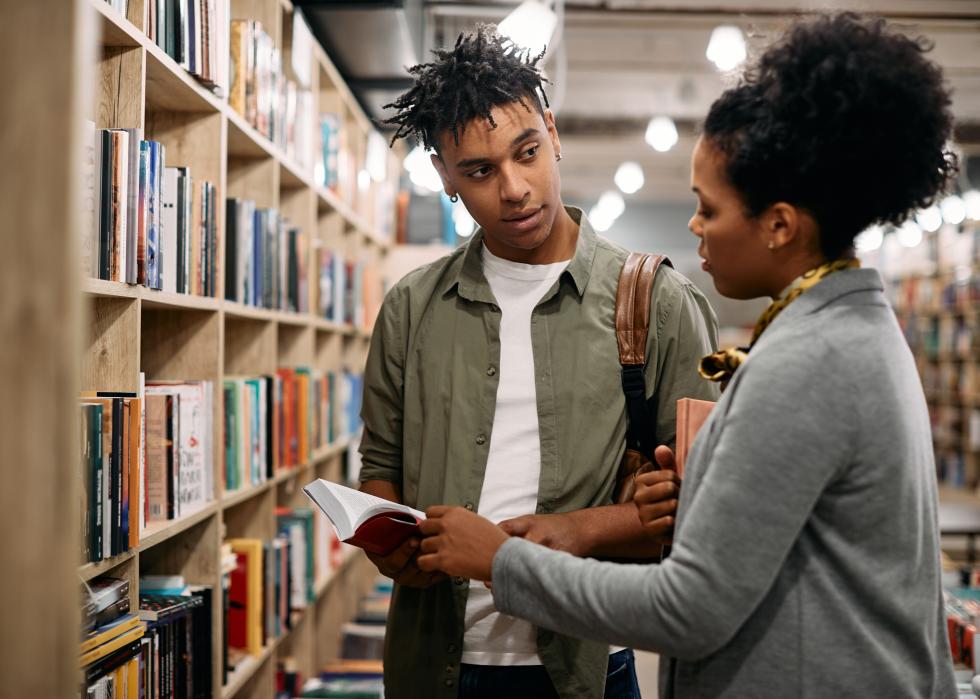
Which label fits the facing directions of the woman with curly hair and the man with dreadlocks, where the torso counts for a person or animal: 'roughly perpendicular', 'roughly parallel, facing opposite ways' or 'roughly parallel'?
roughly perpendicular

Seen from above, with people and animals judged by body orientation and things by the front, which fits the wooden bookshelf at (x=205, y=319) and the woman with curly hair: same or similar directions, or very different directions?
very different directions

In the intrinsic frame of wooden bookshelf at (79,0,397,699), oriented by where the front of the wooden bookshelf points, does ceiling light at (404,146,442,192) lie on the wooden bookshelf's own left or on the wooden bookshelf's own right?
on the wooden bookshelf's own left

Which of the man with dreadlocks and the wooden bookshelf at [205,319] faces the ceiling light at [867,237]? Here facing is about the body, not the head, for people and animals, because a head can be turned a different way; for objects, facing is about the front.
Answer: the wooden bookshelf

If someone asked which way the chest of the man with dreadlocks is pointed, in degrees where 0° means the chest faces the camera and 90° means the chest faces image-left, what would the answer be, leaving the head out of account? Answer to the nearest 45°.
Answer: approximately 0°

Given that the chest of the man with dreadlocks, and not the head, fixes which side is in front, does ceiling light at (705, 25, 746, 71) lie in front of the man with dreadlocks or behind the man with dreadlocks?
behind

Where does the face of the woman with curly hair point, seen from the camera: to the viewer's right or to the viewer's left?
to the viewer's left

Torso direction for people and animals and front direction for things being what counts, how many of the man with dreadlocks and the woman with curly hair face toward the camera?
1

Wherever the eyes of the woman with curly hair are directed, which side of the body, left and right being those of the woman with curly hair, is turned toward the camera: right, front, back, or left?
left

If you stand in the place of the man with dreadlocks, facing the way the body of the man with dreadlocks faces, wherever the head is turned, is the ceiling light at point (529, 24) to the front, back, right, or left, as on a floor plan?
back

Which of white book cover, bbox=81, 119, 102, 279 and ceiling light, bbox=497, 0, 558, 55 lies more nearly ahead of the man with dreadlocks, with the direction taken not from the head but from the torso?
the white book cover

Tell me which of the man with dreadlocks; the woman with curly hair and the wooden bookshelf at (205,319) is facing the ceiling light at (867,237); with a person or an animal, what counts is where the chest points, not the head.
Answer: the wooden bookshelf
